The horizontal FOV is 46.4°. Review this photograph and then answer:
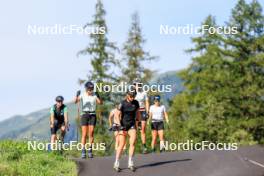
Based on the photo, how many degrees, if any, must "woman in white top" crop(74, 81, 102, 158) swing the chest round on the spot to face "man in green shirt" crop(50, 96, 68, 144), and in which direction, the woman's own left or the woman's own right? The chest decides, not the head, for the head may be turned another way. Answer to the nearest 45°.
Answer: approximately 135° to the woman's own right

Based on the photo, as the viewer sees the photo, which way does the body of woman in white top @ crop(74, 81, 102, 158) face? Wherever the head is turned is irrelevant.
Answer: toward the camera

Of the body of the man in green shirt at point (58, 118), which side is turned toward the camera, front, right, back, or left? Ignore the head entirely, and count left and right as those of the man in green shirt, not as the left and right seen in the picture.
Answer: front

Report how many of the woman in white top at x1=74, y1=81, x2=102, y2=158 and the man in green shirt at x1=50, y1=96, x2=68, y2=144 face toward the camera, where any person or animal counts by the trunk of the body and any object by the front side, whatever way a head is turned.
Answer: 2

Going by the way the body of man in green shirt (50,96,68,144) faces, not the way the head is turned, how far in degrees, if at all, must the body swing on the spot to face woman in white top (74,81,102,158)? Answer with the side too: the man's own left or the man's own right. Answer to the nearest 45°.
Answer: approximately 45° to the man's own left
